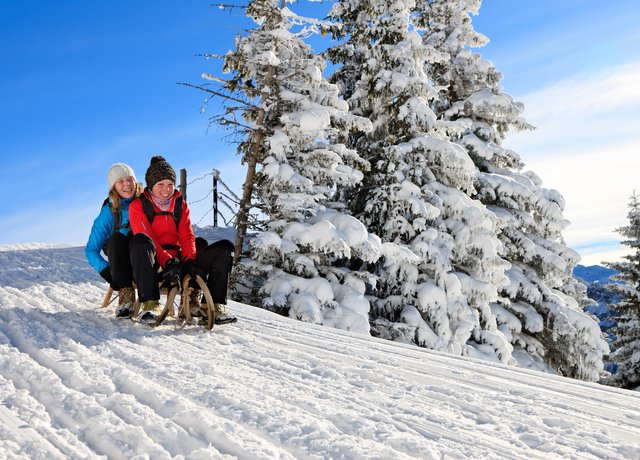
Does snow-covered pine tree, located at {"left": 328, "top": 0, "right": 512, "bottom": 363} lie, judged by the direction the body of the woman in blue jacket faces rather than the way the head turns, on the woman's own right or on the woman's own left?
on the woman's own left

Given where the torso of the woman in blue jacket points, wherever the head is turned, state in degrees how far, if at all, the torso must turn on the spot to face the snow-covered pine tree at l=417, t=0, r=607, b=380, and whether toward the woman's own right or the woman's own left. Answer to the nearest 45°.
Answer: approximately 90° to the woman's own left

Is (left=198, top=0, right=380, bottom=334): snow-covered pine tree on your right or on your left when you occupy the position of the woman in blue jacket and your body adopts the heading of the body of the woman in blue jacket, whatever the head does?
on your left

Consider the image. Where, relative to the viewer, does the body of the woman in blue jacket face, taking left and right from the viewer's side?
facing the viewer and to the right of the viewer

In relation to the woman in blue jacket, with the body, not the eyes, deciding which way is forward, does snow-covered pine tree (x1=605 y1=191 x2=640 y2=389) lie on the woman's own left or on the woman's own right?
on the woman's own left
